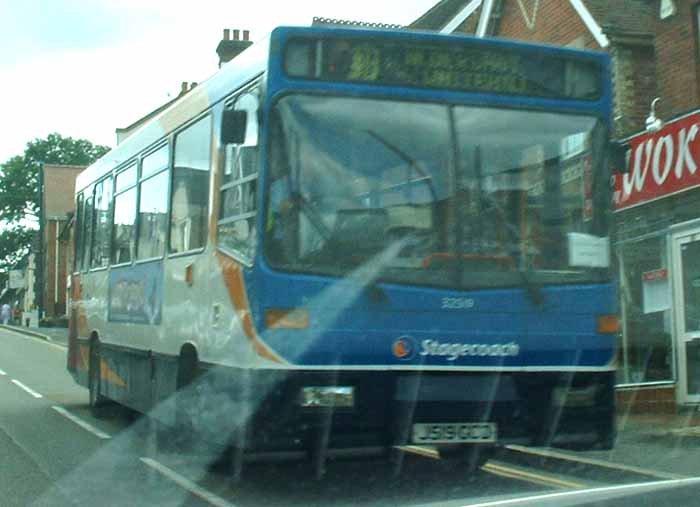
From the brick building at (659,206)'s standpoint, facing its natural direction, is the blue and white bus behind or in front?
in front

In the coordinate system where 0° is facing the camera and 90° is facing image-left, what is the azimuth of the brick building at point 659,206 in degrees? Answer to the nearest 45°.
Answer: approximately 45°

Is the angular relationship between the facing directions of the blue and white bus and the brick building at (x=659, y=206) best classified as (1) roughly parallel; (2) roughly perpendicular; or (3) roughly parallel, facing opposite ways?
roughly perpendicular

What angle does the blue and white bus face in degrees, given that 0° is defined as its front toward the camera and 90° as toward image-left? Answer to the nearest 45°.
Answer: approximately 315°

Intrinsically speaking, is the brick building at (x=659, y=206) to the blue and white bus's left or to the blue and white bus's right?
on its left
